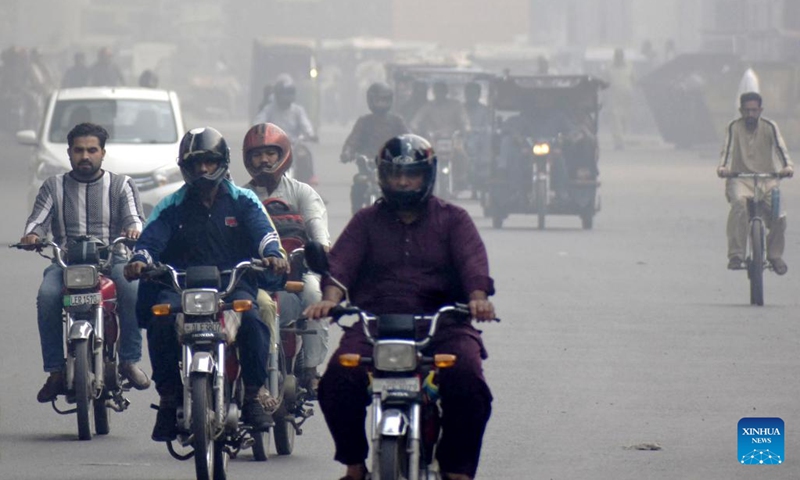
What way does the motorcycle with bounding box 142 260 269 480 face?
toward the camera

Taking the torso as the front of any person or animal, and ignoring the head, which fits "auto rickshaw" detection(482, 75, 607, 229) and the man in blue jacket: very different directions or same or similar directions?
same or similar directions

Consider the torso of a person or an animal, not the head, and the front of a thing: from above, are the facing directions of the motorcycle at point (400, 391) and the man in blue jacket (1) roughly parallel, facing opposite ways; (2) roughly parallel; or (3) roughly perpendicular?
roughly parallel

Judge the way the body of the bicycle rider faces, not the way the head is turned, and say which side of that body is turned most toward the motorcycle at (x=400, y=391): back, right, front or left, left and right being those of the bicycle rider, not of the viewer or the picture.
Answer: front

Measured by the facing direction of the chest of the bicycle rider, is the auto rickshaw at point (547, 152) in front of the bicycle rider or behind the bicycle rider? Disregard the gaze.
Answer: behind

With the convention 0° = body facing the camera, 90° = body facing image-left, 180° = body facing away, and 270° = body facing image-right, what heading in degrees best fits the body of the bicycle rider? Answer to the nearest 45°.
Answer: approximately 0°

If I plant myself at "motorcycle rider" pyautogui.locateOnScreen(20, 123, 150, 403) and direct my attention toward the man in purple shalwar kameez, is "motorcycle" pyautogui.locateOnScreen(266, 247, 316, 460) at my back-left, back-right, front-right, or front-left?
front-left

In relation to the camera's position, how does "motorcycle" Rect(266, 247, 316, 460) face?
facing the viewer

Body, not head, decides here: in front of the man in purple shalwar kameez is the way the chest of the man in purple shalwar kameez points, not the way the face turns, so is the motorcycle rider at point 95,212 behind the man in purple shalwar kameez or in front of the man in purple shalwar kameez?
behind

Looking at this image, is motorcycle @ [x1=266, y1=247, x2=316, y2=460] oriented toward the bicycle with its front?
no

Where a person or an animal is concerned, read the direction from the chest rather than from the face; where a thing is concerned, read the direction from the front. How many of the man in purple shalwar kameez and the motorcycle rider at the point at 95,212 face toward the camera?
2

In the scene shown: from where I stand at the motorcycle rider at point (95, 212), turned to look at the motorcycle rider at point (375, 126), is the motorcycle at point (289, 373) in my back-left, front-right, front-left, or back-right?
back-right

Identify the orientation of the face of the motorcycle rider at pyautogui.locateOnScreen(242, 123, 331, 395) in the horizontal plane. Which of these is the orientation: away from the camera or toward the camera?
toward the camera

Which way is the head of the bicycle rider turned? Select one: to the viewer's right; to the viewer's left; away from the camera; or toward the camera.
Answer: toward the camera

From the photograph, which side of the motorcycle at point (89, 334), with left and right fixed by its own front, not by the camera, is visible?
front

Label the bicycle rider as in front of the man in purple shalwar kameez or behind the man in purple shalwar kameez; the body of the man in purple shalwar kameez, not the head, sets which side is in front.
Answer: behind

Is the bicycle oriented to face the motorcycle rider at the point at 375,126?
no
